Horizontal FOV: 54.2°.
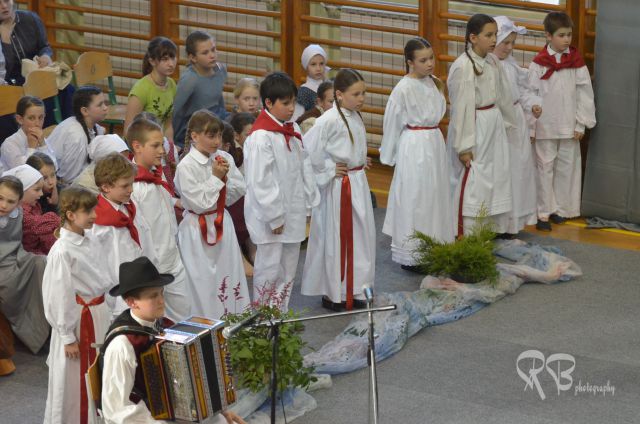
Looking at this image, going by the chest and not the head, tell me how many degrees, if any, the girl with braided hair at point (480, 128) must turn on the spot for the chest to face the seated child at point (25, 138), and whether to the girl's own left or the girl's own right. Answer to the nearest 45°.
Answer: approximately 90° to the girl's own right

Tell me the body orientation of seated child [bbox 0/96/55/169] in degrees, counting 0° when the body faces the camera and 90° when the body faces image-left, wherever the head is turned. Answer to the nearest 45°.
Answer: approximately 315°

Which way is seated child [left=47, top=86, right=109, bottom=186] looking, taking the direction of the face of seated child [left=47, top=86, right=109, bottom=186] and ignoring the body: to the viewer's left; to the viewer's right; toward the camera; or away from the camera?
to the viewer's right

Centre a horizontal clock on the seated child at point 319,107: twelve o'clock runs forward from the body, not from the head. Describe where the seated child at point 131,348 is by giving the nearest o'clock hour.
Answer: the seated child at point 131,348 is roughly at 2 o'clock from the seated child at point 319,107.

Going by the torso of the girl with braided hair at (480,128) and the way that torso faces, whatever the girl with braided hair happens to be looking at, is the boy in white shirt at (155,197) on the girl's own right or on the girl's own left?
on the girl's own right

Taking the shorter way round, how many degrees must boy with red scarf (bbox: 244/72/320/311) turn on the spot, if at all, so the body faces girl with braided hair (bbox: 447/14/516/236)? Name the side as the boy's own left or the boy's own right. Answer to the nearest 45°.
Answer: approximately 90° to the boy's own left

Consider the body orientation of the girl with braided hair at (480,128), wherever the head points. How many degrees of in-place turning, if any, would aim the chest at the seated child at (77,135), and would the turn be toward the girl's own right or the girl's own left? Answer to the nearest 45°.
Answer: approximately 135° to the girl's own right

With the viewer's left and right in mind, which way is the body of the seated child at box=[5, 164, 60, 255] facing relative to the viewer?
facing to the right of the viewer

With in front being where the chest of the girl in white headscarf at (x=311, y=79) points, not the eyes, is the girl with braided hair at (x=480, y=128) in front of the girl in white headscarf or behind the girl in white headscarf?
in front

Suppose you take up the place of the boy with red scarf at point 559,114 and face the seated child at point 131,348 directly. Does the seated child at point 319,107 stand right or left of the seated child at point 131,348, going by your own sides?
right
